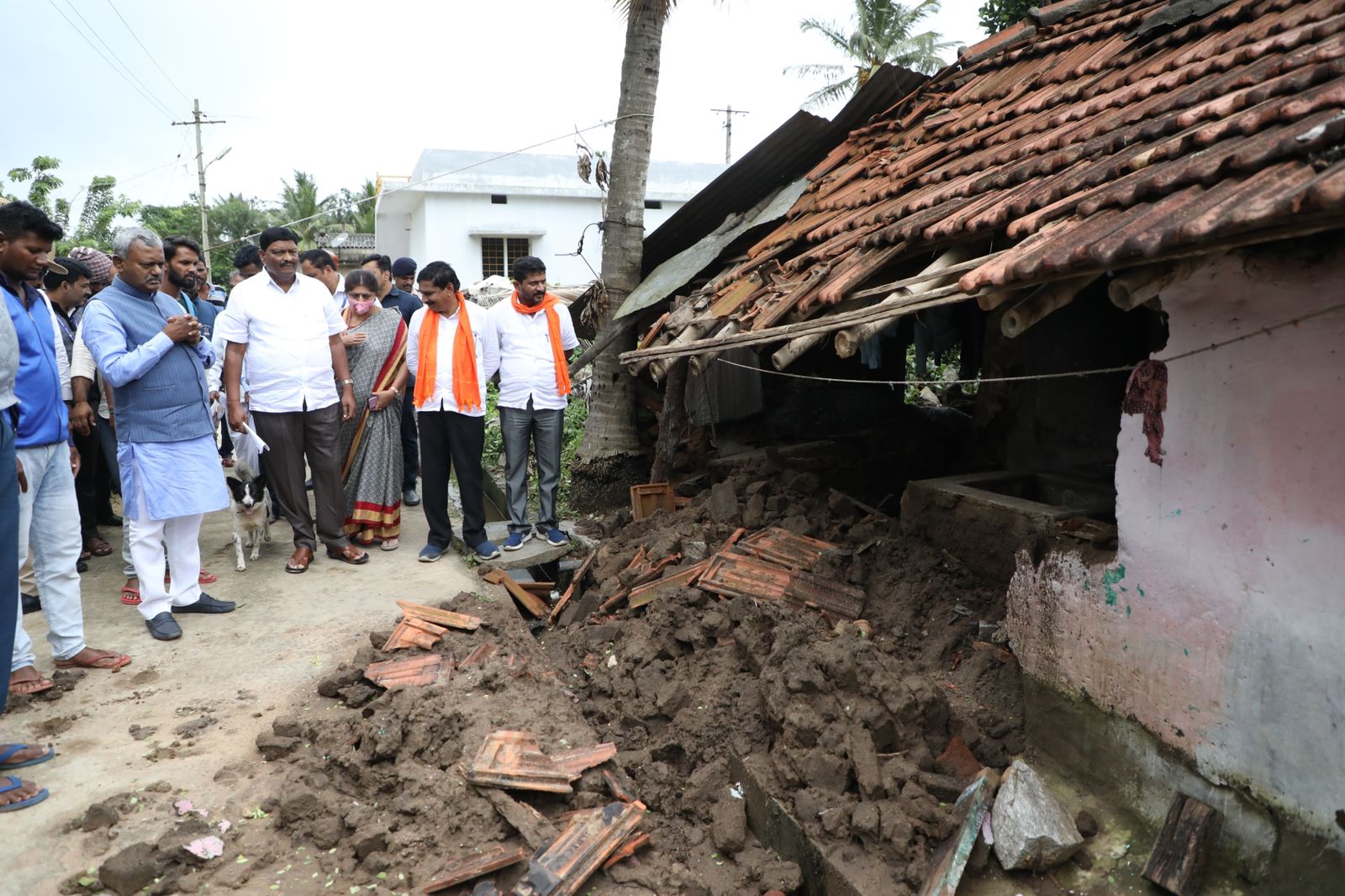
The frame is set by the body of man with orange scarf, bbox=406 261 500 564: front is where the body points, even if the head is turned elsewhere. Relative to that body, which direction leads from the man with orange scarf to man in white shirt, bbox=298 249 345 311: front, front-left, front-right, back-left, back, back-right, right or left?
back-right

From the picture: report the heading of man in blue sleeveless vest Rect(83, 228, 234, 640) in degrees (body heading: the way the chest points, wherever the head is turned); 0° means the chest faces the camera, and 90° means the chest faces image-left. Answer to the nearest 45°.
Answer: approximately 315°

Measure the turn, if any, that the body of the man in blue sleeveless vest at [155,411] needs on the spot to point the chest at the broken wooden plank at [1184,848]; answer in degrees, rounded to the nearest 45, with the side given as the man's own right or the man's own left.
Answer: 0° — they already face it

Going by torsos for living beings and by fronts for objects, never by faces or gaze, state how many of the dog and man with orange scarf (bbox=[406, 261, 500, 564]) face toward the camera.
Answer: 2

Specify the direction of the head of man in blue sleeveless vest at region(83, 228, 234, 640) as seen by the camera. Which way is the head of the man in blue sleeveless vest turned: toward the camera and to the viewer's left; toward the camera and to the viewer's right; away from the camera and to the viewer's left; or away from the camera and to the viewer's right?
toward the camera and to the viewer's right

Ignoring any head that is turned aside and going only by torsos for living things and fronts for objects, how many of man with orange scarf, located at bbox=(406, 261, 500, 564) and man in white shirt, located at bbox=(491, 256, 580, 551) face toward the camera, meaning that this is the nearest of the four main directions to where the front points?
2

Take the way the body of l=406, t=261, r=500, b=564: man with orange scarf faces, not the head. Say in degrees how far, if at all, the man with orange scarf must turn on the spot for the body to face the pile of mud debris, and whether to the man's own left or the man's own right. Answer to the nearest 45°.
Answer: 0° — they already face it

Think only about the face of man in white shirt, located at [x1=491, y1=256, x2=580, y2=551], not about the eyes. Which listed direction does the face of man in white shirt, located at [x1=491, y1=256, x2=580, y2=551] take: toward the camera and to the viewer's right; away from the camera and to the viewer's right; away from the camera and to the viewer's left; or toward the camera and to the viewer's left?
toward the camera and to the viewer's right

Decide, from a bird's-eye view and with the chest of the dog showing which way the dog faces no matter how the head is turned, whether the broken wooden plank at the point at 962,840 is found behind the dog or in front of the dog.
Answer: in front

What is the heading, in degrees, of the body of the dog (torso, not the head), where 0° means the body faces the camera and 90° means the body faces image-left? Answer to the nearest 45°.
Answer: approximately 0°

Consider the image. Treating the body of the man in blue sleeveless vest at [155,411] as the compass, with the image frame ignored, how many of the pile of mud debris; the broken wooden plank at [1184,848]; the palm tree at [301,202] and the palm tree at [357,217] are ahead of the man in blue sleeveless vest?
2

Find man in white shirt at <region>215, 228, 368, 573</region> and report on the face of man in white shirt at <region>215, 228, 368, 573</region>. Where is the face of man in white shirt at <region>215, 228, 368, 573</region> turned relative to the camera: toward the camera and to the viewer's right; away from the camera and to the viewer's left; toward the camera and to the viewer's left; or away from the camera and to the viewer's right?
toward the camera and to the viewer's right

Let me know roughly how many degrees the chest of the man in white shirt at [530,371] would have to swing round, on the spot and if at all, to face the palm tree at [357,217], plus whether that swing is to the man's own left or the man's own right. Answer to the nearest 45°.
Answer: approximately 180°
